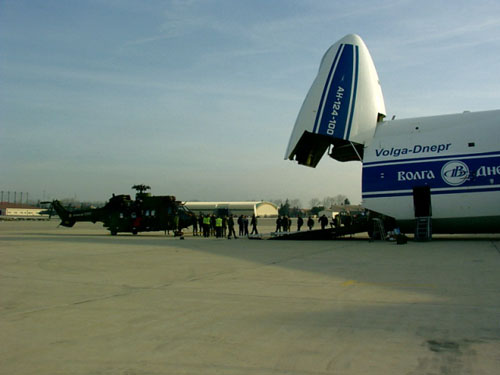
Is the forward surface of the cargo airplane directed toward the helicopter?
yes

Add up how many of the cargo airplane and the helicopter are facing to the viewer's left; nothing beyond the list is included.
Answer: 1

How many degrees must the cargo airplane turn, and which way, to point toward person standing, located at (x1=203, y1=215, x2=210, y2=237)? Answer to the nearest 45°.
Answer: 0° — it already faces them

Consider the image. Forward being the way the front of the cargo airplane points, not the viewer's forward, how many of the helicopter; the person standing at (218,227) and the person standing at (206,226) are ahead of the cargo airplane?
3

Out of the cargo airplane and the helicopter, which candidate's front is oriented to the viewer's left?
the cargo airplane

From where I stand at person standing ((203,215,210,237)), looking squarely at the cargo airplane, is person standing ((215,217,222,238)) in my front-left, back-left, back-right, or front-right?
front-right

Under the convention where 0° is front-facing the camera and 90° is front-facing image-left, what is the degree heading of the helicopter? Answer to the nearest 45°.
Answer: approximately 270°

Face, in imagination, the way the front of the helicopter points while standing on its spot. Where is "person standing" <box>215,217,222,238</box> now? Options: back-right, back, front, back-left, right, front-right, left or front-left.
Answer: front-right

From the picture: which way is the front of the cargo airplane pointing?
to the viewer's left
